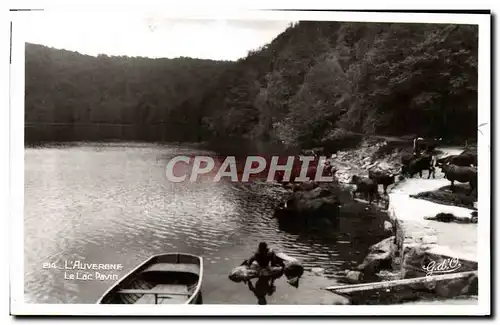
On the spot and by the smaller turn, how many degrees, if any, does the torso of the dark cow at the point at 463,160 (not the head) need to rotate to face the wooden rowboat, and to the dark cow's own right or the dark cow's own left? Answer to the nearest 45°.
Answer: approximately 45° to the dark cow's own left

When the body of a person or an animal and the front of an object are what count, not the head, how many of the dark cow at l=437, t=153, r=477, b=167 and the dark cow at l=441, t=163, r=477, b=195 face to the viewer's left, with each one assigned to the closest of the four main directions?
2

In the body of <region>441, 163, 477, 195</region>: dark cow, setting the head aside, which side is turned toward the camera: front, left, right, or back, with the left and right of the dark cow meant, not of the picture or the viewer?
left

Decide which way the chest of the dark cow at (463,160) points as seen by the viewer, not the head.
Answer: to the viewer's left
